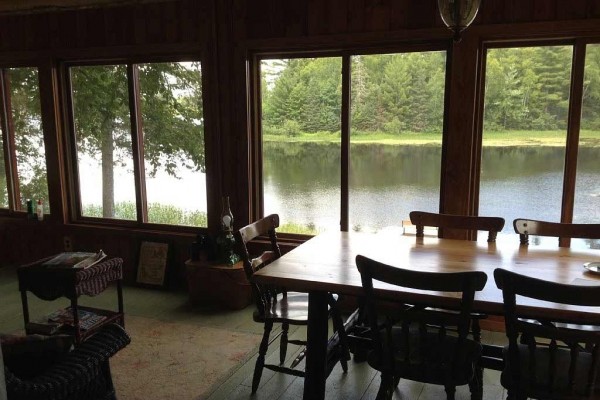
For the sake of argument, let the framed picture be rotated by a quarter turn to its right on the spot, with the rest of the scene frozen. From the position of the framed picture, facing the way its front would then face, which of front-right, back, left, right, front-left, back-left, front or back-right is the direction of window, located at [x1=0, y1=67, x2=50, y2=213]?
front-right

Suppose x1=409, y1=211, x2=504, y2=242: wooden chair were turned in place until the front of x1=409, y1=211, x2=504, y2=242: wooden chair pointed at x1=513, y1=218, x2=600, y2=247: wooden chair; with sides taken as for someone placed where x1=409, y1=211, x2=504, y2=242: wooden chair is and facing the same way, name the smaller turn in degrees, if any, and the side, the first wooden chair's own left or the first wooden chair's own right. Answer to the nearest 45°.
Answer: approximately 90° to the first wooden chair's own left

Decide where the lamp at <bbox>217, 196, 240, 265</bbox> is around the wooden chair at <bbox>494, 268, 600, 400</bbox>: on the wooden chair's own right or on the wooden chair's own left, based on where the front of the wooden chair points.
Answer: on the wooden chair's own left

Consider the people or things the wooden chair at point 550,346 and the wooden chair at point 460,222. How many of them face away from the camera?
1

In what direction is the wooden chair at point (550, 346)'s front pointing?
away from the camera

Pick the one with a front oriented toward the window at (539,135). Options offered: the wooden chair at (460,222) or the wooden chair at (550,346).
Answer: the wooden chair at (550,346)

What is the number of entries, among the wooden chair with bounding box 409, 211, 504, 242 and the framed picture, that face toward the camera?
2

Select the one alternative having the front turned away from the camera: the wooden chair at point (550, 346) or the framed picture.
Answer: the wooden chair

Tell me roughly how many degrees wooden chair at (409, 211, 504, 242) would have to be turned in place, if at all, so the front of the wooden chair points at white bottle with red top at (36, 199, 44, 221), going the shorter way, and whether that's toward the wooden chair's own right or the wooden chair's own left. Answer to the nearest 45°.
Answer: approximately 90° to the wooden chair's own right

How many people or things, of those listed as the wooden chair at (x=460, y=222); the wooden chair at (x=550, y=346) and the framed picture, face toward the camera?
2

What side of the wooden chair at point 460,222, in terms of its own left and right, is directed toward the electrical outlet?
right

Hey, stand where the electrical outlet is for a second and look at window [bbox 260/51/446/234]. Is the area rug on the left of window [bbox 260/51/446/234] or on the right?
right

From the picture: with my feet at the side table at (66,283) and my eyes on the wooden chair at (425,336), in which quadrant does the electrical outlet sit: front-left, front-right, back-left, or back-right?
back-left

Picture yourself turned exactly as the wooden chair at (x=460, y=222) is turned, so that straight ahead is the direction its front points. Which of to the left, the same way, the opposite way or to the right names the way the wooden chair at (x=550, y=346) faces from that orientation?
the opposite way

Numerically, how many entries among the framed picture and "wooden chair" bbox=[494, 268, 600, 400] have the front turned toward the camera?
1

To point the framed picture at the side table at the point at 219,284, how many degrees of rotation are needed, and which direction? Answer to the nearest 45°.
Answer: approximately 45° to its left
